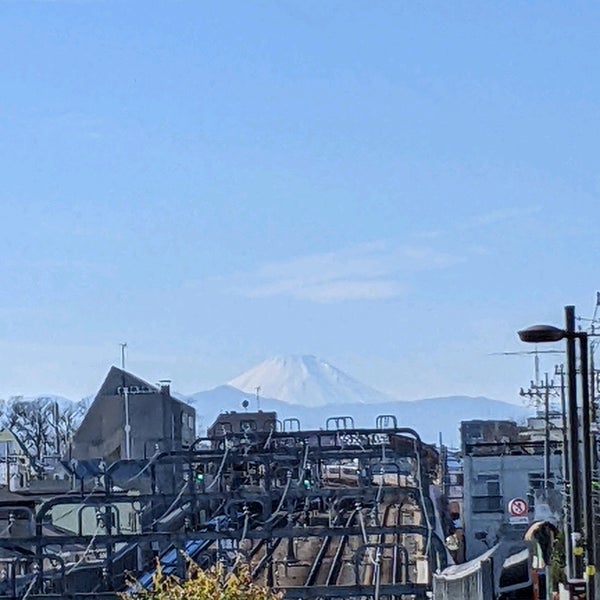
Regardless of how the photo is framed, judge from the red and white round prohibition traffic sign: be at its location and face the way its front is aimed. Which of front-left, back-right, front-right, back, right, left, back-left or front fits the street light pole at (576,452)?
front

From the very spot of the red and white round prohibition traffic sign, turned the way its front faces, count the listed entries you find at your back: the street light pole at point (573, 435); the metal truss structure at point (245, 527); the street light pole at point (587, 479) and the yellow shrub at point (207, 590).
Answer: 0

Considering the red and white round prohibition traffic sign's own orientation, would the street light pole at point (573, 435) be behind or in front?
in front

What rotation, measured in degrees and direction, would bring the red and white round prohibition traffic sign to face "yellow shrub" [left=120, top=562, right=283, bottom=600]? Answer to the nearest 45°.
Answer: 0° — it already faces it

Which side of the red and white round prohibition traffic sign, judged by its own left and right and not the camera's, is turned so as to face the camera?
front

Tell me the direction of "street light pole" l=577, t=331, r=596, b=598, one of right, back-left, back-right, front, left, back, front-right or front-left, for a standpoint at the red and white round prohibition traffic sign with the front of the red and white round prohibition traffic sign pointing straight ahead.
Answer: front
